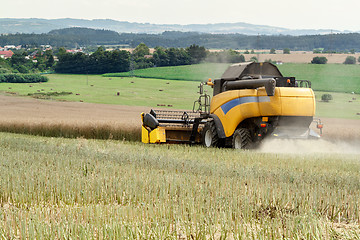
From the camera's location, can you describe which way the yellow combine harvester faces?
facing away from the viewer and to the left of the viewer
